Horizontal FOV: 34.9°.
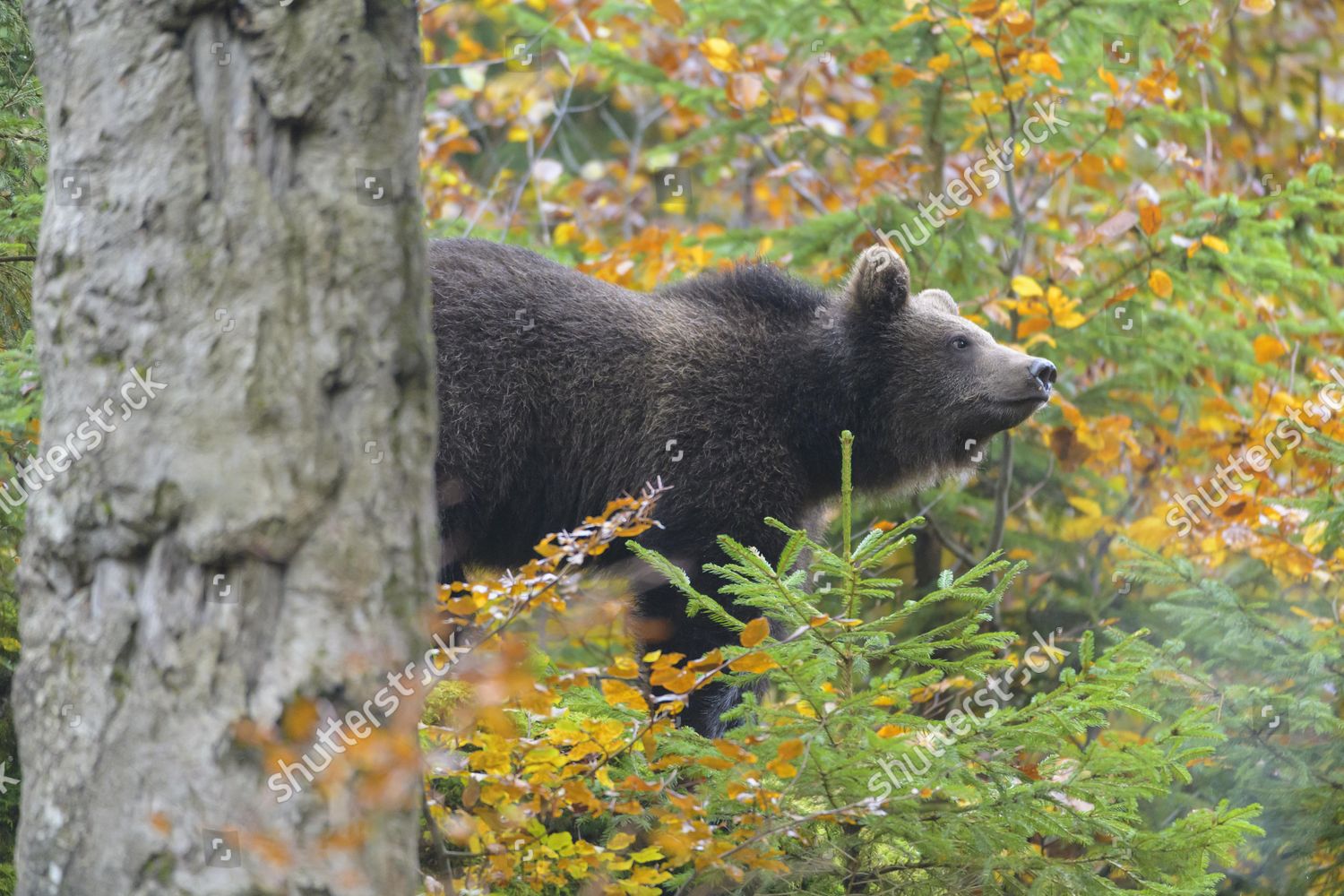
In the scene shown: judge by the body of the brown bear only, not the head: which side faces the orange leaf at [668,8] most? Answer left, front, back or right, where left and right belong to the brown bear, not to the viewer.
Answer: left

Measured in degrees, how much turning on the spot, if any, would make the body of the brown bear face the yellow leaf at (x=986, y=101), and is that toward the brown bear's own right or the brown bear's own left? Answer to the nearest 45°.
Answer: approximately 45° to the brown bear's own left

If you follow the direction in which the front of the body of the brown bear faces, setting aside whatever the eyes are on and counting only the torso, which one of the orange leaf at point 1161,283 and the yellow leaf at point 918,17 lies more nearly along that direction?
the orange leaf

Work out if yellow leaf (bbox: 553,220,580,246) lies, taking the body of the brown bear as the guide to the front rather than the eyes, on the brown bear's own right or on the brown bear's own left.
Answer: on the brown bear's own left

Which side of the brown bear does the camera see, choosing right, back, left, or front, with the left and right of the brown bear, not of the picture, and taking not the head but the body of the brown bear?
right

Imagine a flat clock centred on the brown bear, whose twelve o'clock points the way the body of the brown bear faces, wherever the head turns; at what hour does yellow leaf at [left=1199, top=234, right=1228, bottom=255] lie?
The yellow leaf is roughly at 11 o'clock from the brown bear.

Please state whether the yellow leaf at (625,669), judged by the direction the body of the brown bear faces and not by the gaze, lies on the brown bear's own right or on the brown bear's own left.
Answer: on the brown bear's own right

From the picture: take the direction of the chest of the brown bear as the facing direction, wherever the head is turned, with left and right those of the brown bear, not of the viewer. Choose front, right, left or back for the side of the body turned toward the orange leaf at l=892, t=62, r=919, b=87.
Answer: left

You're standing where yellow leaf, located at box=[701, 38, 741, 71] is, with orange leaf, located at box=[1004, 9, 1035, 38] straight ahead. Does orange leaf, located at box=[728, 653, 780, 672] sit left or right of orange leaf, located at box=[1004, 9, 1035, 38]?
right

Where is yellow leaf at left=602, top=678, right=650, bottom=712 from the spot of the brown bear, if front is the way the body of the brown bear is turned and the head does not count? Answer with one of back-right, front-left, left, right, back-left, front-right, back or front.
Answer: right

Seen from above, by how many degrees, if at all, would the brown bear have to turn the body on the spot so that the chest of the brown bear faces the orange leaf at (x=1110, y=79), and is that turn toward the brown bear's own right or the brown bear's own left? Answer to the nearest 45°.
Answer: approximately 45° to the brown bear's own left
